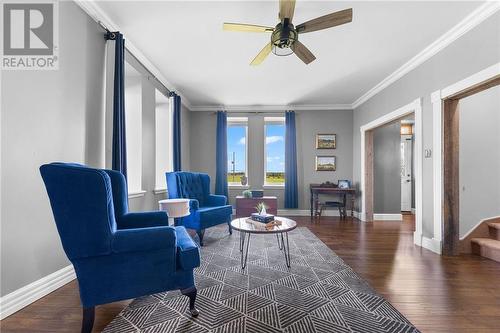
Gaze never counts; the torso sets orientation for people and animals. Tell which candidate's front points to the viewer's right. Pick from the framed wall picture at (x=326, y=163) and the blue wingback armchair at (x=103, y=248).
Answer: the blue wingback armchair

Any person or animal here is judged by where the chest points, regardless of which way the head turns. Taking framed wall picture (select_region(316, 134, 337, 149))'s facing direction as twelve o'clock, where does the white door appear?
The white door is roughly at 8 o'clock from the framed wall picture.

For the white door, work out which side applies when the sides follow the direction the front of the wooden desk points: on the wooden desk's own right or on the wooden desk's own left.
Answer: on the wooden desk's own left

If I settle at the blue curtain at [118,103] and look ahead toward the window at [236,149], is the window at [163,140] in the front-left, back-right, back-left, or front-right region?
front-left

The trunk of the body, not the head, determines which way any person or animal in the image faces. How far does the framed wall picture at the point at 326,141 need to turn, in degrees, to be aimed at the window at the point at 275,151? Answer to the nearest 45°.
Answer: approximately 90° to its right

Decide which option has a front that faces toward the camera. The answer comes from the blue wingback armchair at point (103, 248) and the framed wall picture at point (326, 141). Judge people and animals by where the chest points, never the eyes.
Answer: the framed wall picture

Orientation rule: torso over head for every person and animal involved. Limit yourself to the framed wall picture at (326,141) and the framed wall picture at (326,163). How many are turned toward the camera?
2

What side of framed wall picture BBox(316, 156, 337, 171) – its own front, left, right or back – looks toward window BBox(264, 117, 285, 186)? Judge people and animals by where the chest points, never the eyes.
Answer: right

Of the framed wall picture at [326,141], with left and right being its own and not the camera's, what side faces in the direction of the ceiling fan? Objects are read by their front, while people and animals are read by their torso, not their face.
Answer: front

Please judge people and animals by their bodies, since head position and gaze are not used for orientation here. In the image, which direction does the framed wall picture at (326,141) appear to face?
toward the camera

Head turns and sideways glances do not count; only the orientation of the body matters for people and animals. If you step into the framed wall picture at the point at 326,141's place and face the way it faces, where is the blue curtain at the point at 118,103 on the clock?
The blue curtain is roughly at 1 o'clock from the framed wall picture.

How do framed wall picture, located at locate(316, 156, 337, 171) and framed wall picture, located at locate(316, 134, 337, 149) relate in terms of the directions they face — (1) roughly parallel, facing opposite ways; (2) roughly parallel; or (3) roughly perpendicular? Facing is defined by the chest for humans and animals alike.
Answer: roughly parallel

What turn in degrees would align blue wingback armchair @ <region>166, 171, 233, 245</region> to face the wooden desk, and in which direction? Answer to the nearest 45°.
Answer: approximately 45° to its left

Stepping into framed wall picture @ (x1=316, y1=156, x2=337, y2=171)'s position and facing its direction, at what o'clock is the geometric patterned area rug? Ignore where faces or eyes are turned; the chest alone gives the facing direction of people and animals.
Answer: The geometric patterned area rug is roughly at 12 o'clock from the framed wall picture.

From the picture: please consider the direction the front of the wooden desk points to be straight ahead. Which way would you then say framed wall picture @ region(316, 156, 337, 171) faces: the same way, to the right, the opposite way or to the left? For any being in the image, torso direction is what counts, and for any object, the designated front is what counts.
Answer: the same way

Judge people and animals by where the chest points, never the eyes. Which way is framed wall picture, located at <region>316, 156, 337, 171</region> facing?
toward the camera

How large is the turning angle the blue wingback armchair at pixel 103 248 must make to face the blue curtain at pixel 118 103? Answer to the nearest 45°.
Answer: approximately 90° to its left

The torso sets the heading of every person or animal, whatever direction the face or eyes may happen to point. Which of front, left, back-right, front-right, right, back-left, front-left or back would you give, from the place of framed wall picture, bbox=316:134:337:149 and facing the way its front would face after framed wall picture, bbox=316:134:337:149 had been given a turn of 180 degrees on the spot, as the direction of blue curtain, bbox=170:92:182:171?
back-left
